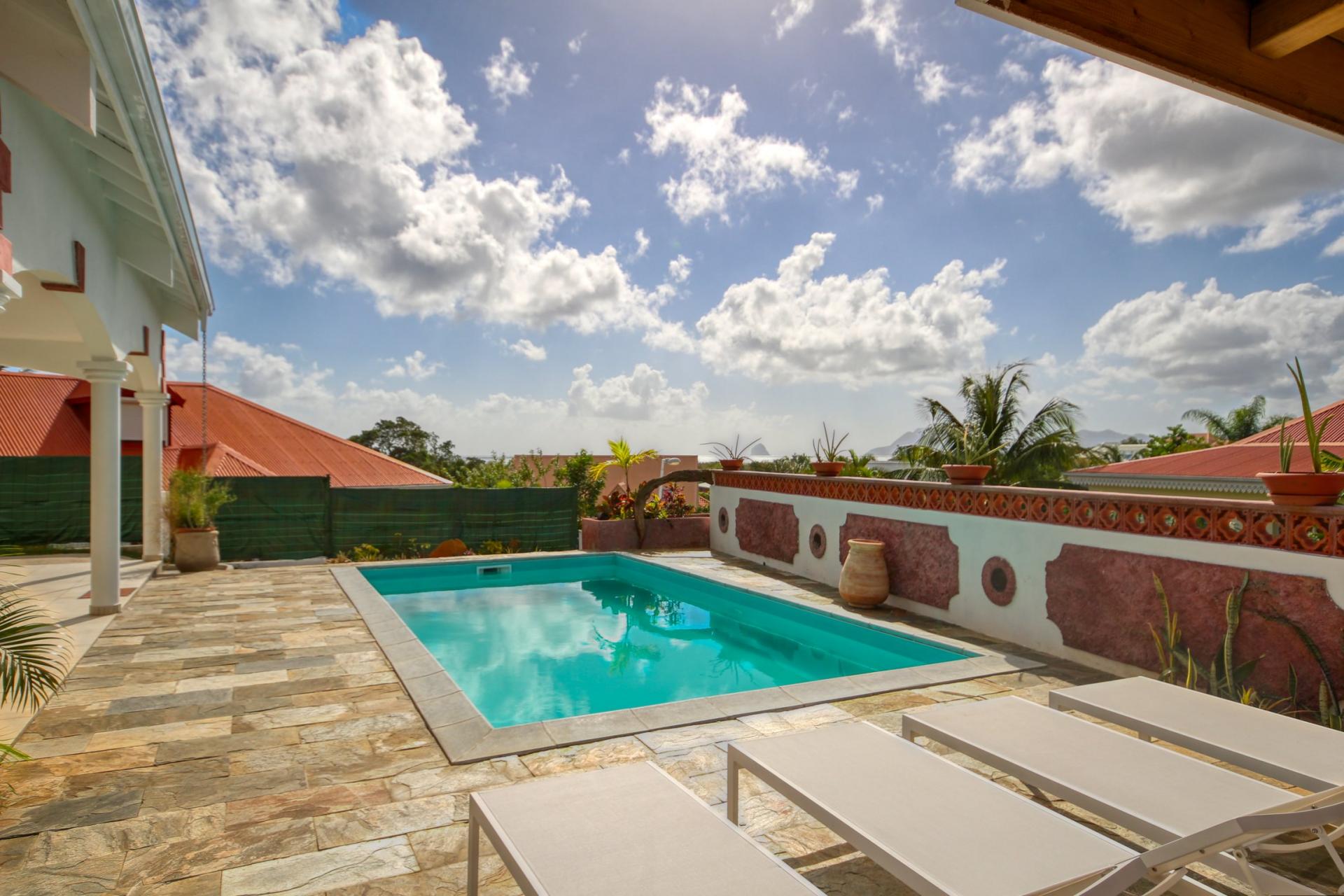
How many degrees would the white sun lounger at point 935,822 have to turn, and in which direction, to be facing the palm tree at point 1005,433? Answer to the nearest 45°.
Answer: approximately 45° to its right

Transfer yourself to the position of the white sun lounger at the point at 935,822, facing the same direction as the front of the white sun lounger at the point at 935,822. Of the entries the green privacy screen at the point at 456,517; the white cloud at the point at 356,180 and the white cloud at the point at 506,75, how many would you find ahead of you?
3

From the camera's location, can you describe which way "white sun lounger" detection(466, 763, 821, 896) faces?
facing away from the viewer and to the left of the viewer

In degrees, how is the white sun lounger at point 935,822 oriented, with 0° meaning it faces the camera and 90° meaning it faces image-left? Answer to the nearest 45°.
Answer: approximately 135°

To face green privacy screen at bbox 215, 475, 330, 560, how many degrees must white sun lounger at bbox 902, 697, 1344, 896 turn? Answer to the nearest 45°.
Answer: approximately 45° to its left

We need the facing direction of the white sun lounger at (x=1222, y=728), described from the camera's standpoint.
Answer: facing away from the viewer and to the left of the viewer

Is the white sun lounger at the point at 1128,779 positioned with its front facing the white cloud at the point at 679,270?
yes

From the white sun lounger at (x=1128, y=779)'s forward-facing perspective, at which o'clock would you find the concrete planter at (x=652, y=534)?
The concrete planter is roughly at 12 o'clock from the white sun lounger.

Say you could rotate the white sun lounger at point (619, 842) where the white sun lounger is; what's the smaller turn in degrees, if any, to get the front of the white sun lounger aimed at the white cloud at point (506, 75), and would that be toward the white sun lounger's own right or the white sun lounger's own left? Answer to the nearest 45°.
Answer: approximately 45° to the white sun lounger's own right
